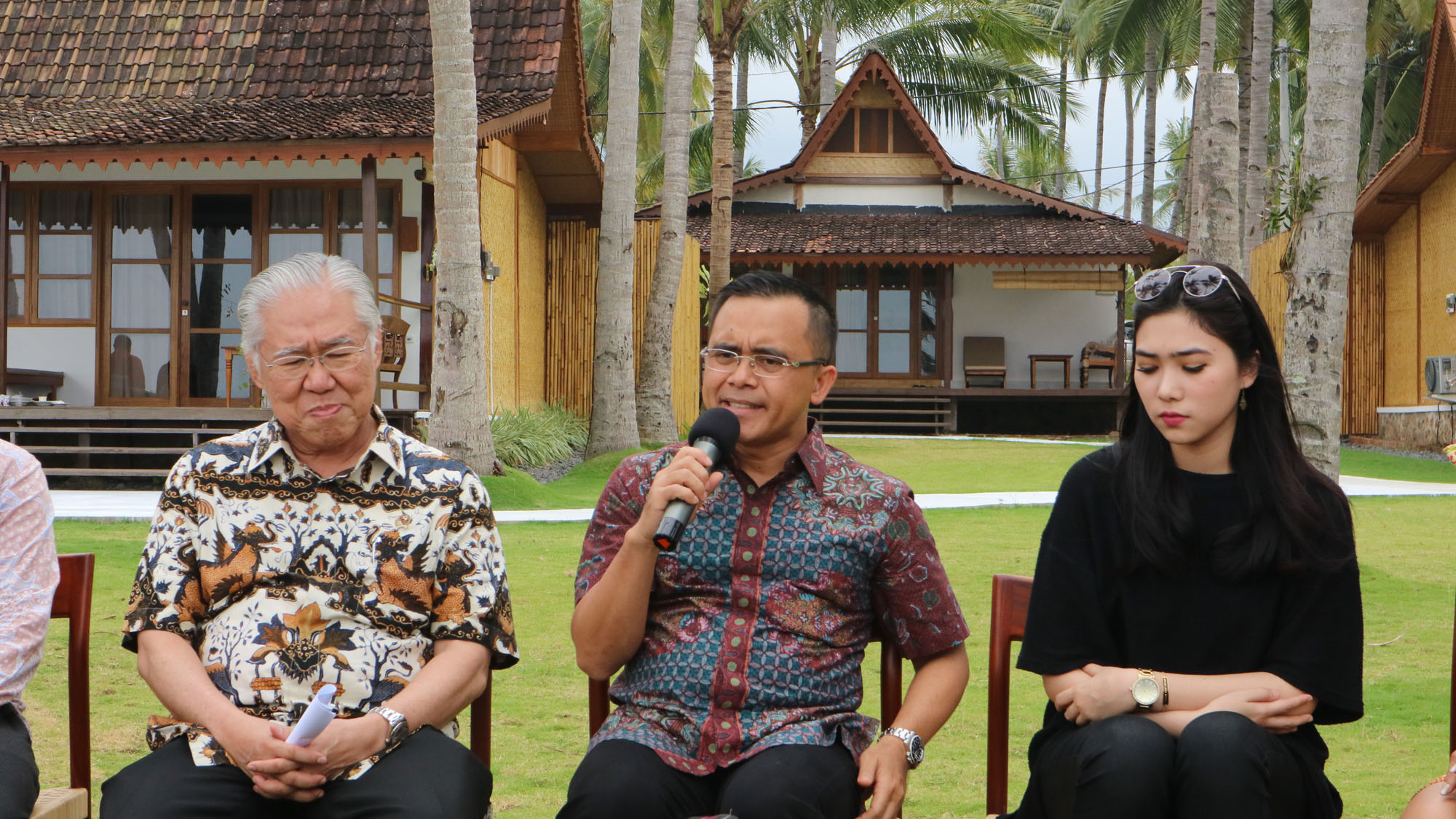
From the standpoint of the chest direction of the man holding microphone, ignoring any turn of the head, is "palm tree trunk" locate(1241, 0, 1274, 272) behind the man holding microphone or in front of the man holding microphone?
behind

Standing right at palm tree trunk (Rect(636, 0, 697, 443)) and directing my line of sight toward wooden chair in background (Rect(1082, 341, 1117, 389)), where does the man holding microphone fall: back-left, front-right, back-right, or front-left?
back-right

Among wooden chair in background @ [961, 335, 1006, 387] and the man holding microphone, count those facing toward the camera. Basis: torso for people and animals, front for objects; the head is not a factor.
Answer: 2

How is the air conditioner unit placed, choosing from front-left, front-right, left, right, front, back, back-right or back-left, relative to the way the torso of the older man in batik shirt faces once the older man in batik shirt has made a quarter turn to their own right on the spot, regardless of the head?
back-right

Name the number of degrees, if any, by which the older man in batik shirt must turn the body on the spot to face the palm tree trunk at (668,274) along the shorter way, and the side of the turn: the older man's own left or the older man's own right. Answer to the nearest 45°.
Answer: approximately 180°

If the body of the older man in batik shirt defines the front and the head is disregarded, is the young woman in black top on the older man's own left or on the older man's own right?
on the older man's own left

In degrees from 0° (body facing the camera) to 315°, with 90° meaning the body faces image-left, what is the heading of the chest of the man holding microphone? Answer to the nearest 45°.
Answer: approximately 0°

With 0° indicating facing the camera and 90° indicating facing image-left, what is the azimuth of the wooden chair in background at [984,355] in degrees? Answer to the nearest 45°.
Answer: approximately 0°

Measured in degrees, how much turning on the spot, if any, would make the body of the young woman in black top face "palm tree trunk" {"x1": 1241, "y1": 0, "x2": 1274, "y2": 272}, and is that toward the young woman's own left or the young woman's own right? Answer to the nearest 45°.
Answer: approximately 180°

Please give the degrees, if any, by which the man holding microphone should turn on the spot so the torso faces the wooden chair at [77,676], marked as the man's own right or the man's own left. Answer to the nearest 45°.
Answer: approximately 90° to the man's own right

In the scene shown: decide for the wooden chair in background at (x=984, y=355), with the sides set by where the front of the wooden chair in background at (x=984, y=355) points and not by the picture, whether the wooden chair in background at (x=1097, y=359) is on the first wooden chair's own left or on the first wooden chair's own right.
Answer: on the first wooden chair's own left

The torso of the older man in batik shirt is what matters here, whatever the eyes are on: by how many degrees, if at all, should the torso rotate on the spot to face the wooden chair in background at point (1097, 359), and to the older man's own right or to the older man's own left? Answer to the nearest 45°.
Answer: approximately 135° to the older man's own left
